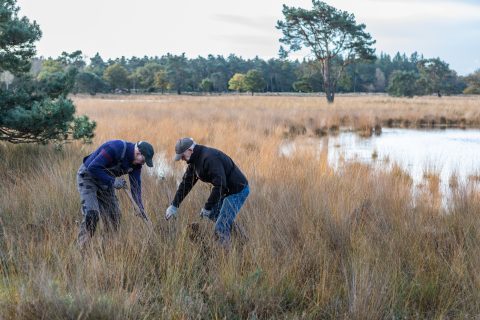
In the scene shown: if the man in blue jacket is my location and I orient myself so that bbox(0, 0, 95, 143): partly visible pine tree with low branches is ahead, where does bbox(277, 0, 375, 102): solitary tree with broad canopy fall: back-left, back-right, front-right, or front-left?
front-right

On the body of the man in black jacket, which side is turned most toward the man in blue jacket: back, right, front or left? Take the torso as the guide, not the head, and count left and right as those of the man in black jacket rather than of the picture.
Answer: front

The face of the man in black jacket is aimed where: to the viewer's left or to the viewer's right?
to the viewer's left

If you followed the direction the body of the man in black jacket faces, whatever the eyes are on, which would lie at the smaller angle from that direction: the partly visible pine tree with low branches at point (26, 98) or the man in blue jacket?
the man in blue jacket

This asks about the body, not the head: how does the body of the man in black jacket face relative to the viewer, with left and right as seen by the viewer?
facing to the left of the viewer

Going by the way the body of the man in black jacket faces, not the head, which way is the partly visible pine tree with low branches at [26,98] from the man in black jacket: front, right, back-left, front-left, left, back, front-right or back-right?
front-right

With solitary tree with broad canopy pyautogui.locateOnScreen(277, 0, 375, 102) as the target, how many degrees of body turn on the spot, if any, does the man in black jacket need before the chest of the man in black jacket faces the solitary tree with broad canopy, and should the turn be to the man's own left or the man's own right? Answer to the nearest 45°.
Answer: approximately 90° to the man's own right

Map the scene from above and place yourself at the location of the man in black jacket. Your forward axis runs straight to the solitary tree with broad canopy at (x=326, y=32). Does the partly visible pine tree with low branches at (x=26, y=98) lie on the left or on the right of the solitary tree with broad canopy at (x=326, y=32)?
left

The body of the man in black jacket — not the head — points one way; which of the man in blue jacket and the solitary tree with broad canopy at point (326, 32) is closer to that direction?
the man in blue jacket
